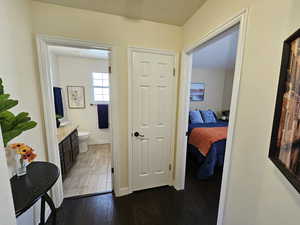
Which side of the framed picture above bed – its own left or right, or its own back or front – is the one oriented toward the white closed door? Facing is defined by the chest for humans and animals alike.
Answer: front

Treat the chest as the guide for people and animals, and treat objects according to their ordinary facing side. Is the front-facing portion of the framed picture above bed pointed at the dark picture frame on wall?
yes

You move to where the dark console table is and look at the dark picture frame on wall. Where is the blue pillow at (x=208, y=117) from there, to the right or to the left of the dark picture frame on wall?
left

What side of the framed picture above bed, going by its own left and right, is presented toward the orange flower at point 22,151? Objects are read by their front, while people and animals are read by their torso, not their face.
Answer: front

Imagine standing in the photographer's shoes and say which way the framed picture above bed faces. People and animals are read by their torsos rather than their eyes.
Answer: facing the viewer

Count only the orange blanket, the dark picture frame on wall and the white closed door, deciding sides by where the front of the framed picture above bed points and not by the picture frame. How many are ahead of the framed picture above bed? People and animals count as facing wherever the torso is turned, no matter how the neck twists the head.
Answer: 3

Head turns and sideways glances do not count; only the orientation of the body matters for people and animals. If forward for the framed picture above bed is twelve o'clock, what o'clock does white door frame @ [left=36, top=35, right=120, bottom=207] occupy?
The white door frame is roughly at 1 o'clock from the framed picture above bed.

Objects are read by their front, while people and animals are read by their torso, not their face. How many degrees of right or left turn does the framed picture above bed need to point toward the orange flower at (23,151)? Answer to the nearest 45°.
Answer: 0° — it already faces it

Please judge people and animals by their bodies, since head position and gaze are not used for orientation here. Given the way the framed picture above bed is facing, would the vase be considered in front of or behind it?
in front

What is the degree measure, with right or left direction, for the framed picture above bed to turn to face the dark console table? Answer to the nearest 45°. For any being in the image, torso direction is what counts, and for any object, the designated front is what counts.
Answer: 0° — it already faces it

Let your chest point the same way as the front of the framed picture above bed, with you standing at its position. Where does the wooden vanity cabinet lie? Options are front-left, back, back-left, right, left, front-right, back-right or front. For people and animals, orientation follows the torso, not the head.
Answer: front-right

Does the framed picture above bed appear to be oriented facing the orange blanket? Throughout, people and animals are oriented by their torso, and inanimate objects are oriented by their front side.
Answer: yes

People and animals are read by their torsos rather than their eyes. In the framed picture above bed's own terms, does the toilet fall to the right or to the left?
on its right
